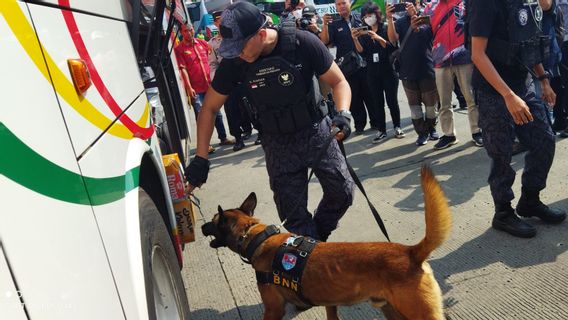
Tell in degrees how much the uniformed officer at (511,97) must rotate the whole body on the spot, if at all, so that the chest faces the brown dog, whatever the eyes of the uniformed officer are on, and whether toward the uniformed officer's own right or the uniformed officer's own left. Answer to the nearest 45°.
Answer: approximately 45° to the uniformed officer's own right

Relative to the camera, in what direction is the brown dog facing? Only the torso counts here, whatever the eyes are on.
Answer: to the viewer's left

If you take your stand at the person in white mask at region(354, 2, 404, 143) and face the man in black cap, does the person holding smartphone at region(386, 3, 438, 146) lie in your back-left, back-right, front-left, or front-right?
back-left

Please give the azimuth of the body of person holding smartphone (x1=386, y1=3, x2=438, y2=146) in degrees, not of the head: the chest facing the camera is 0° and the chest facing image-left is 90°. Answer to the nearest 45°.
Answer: approximately 0°

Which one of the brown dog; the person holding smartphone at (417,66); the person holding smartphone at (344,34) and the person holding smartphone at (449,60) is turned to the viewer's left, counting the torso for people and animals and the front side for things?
the brown dog

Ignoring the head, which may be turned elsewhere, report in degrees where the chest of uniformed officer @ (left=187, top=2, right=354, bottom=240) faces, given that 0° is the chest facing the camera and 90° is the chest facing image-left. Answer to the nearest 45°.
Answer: approximately 45°

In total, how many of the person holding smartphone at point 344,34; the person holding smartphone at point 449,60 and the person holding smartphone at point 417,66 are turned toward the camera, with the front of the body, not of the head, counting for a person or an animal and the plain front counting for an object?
3

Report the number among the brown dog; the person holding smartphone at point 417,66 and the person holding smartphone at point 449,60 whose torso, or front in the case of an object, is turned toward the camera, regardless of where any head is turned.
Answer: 2

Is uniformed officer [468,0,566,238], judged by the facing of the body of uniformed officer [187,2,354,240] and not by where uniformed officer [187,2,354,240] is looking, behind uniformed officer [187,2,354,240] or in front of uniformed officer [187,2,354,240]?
behind
